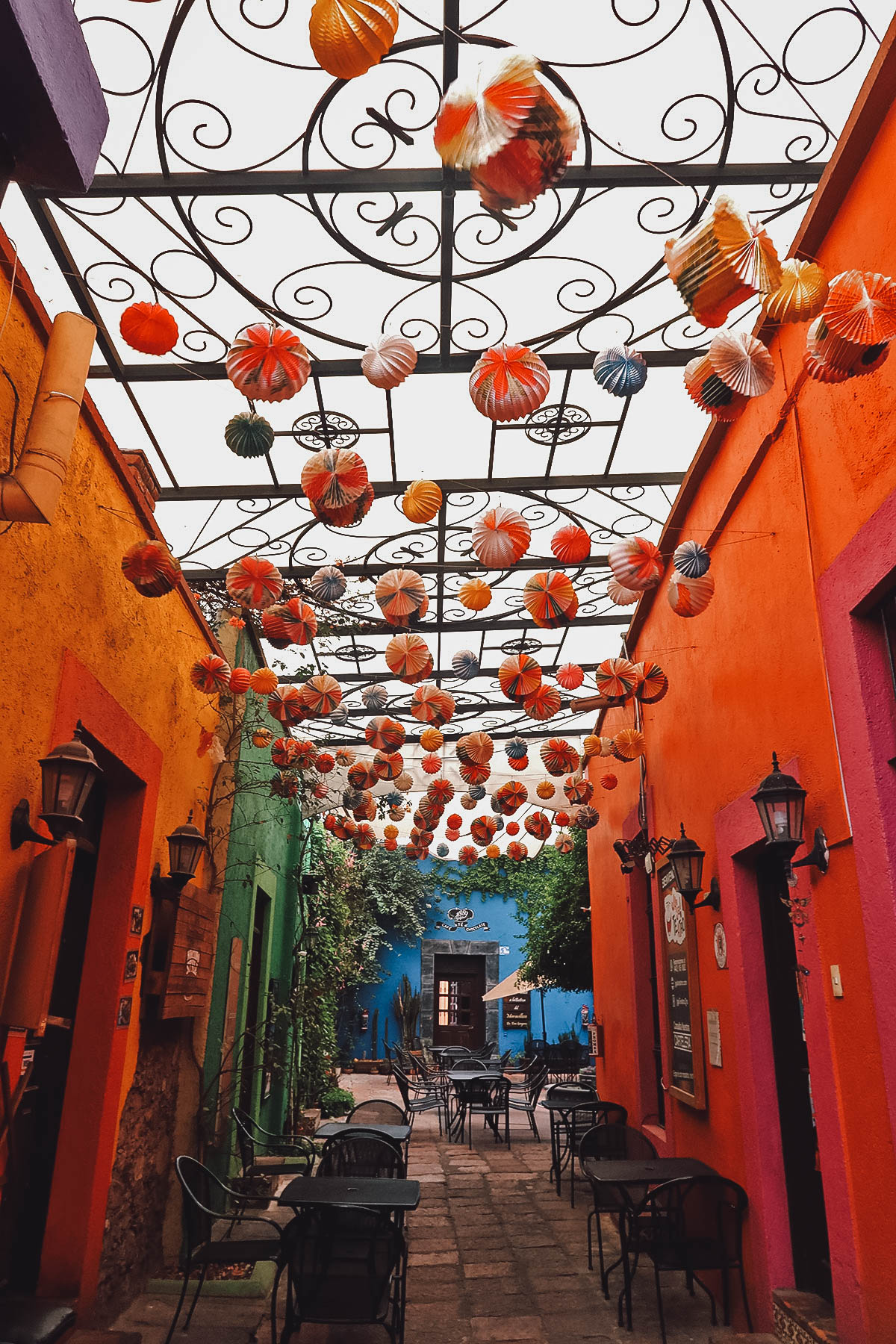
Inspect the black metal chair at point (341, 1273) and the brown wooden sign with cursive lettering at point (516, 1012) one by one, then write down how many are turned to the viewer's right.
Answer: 0

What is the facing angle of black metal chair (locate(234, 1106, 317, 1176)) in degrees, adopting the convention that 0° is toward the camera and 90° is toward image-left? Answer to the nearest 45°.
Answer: approximately 270°

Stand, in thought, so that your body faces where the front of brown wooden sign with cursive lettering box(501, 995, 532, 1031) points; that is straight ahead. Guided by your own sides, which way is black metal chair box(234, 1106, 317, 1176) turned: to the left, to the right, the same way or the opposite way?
to the left

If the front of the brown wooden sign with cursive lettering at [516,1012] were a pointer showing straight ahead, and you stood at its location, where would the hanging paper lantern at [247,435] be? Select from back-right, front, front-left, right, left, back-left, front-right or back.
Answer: front

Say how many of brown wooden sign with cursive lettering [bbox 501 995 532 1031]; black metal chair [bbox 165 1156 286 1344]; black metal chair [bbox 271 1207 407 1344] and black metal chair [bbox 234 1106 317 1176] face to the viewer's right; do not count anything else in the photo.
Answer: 2

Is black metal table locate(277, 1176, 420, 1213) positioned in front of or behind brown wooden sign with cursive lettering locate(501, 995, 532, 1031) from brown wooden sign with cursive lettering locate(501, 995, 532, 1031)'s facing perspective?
in front

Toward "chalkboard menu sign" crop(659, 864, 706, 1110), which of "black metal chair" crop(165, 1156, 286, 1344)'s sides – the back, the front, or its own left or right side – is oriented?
front

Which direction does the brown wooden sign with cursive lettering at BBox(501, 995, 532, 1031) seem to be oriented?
toward the camera

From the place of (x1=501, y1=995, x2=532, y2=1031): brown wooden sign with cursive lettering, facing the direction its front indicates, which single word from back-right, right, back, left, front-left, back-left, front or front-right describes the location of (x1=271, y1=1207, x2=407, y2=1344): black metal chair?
front

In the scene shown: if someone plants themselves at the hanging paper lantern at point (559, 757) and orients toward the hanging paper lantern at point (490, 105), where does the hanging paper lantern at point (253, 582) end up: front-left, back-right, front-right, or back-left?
front-right

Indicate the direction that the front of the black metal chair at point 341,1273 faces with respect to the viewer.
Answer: facing away from the viewer

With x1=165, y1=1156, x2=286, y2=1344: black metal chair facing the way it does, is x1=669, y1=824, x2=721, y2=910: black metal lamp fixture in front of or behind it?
in front

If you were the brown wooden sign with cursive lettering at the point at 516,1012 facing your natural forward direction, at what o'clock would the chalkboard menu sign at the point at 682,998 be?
the chalkboard menu sign at the point at 682,998 is roughly at 12 o'clock from the brown wooden sign with cursive lettering at the point at 516,1012.

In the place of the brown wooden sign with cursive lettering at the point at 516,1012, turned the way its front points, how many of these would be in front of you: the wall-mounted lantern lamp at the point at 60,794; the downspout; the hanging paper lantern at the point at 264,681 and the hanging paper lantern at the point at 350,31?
4

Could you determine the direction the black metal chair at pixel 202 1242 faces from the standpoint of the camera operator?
facing to the right of the viewer

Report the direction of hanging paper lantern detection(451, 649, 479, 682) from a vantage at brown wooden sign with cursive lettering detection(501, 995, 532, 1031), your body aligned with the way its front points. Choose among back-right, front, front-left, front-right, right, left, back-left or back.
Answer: front
